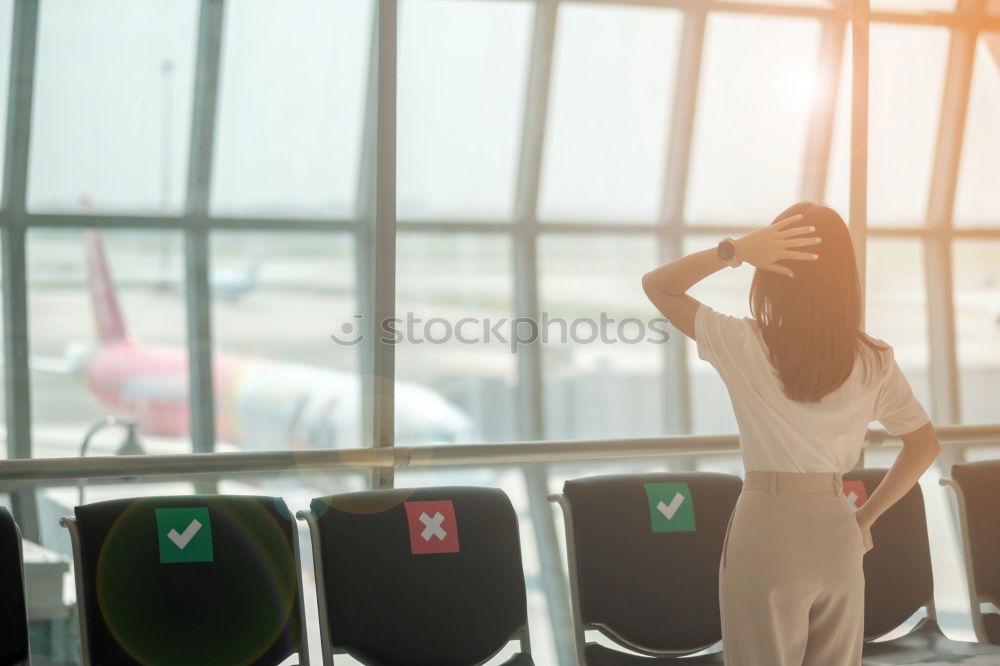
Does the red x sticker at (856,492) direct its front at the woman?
yes

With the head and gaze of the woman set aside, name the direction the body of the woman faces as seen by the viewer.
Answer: away from the camera

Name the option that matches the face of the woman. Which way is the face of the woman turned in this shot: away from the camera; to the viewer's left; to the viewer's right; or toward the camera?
away from the camera

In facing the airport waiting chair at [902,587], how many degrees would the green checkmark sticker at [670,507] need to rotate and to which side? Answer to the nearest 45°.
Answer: approximately 90° to its left

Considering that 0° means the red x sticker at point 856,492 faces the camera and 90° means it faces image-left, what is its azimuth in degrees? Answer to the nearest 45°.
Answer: approximately 0°

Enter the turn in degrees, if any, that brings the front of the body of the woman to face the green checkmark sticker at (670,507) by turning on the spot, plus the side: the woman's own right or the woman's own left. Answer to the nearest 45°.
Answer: approximately 45° to the woman's own left
